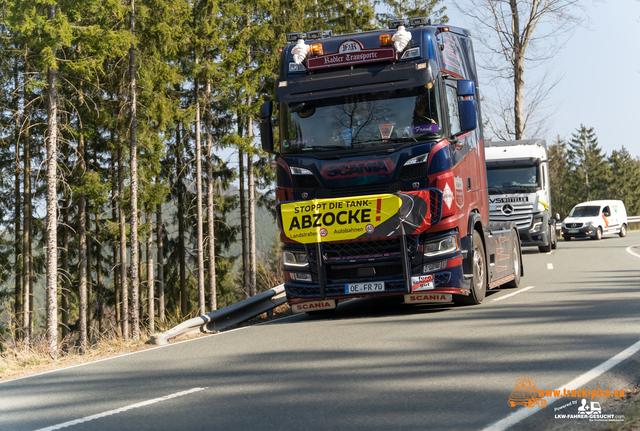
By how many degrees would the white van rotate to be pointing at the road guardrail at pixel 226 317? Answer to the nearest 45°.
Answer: approximately 45° to its left

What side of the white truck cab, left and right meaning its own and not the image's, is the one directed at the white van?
back

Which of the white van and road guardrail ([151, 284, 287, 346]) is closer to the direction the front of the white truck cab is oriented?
the road guardrail

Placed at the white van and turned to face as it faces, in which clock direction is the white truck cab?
The white truck cab is roughly at 11 o'clock from the white van.

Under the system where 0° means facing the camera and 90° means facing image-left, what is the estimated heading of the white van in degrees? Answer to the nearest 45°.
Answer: approximately 45°
